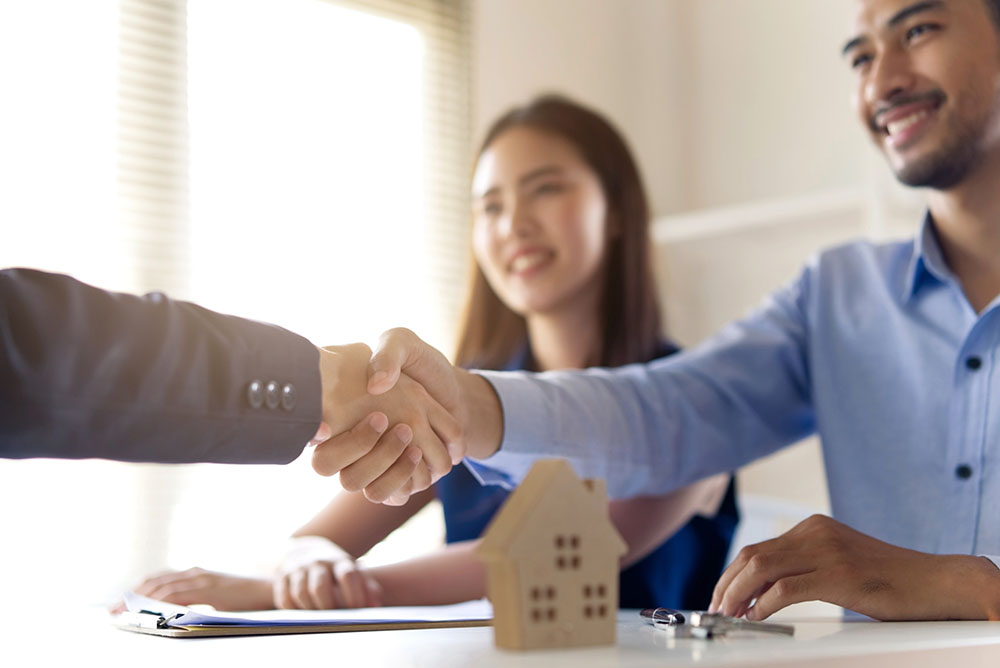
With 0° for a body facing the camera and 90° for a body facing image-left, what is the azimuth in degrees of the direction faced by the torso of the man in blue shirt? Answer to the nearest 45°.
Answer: approximately 45°

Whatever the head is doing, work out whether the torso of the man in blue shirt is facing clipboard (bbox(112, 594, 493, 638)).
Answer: yes

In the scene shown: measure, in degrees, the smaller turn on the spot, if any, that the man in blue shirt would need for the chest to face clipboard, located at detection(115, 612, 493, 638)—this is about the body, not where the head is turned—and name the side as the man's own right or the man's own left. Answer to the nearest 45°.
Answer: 0° — they already face it
